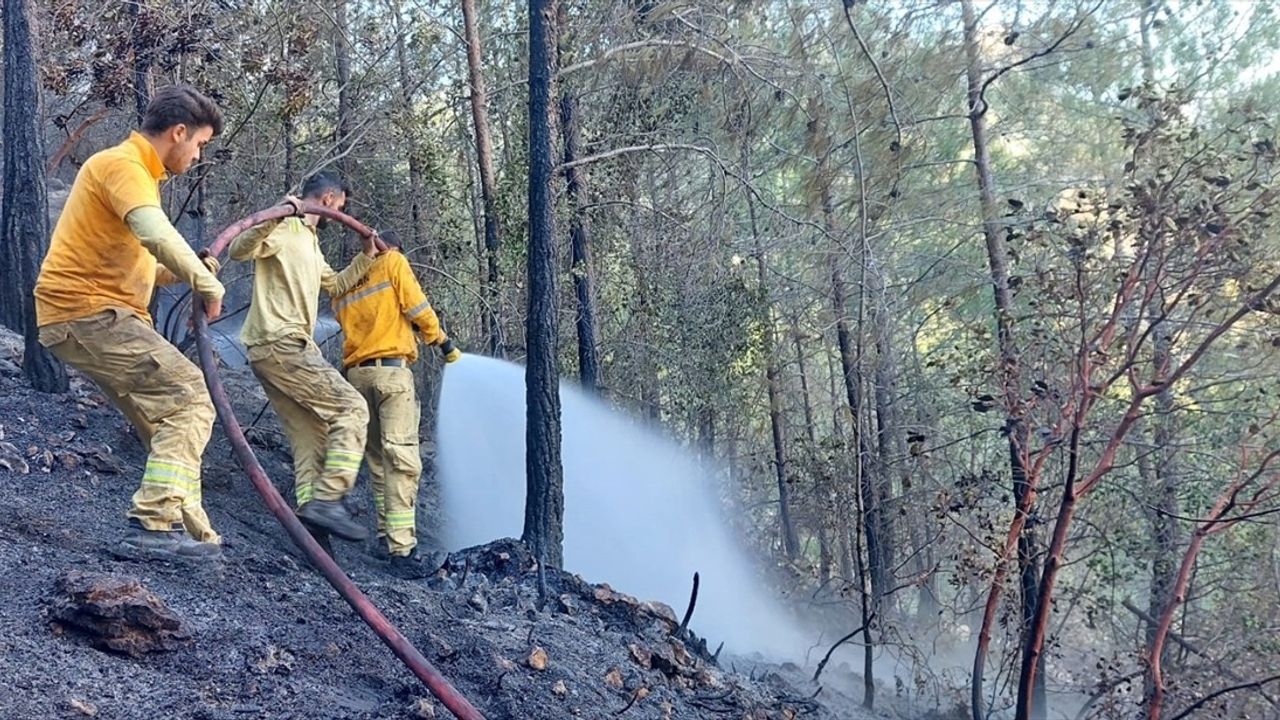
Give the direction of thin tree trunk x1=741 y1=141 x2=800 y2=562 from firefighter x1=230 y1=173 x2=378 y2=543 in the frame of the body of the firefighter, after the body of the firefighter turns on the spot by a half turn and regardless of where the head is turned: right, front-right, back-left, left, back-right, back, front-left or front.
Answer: back-right

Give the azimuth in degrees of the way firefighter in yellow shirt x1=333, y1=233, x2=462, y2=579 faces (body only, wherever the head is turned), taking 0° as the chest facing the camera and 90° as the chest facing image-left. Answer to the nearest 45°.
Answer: approximately 225°

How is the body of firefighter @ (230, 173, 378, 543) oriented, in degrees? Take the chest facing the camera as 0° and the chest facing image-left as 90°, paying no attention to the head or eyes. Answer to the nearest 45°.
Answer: approximately 270°

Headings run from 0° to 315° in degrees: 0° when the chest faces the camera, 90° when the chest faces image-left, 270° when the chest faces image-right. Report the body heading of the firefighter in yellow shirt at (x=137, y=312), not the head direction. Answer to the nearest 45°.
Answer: approximately 270°

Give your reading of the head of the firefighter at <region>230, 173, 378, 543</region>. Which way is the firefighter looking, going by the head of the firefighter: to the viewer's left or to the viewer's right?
to the viewer's right

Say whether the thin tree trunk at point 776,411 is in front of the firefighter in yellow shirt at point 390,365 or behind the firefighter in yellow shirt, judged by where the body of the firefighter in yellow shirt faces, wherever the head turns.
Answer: in front

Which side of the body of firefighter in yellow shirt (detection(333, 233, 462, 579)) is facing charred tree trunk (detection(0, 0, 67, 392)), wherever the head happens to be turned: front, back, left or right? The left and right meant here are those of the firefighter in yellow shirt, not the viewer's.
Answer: left

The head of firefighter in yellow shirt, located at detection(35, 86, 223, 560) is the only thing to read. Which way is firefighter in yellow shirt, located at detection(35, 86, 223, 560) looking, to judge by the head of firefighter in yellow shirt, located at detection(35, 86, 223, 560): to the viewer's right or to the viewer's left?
to the viewer's right
